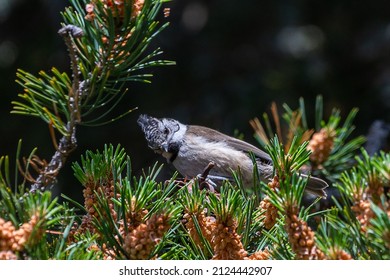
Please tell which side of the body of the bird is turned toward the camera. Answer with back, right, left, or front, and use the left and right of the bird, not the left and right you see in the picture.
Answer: left
